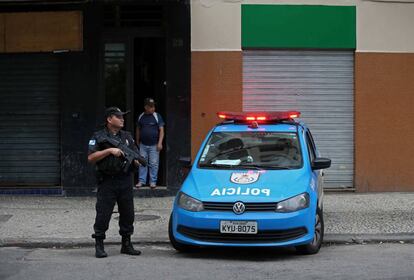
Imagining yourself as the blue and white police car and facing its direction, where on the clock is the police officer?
The police officer is roughly at 1 o'clock from the blue and white police car.

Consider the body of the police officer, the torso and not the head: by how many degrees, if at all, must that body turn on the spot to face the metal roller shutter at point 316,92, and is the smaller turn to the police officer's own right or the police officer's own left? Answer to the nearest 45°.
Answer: approximately 90° to the police officer's own left

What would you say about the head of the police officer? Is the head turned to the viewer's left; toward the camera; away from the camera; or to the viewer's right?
to the viewer's right

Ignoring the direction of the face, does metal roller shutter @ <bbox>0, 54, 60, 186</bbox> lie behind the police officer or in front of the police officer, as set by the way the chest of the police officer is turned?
behind

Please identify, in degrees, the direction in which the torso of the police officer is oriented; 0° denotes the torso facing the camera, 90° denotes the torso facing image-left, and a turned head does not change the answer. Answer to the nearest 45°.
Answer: approximately 315°

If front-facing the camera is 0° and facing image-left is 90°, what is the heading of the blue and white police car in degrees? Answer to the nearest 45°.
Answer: approximately 0°

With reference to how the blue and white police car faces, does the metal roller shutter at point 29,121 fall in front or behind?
behind

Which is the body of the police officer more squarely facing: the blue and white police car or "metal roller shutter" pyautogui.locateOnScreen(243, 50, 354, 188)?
the blue and white police car

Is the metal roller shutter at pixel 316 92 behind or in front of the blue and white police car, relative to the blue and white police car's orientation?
behind
